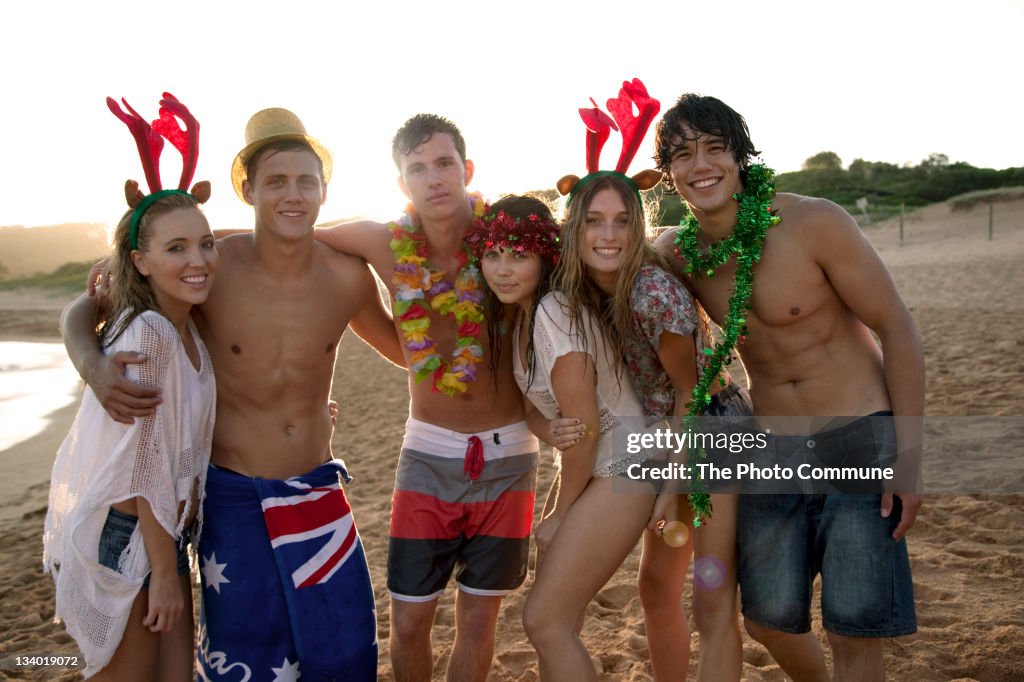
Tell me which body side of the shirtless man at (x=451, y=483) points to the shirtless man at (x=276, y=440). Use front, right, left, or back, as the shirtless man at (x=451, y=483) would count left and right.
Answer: right

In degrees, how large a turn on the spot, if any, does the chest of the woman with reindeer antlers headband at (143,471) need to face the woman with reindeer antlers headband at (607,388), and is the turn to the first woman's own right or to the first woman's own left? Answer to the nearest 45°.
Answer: approximately 45° to the first woman's own left

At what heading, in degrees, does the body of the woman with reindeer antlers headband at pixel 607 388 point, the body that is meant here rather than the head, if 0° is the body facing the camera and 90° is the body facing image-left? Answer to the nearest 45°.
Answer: approximately 45°

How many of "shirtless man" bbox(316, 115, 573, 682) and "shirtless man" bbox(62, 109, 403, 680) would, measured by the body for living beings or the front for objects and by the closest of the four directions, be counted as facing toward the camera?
2

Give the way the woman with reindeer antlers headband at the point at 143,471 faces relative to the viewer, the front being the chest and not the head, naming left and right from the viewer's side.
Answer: facing the viewer and to the right of the viewer

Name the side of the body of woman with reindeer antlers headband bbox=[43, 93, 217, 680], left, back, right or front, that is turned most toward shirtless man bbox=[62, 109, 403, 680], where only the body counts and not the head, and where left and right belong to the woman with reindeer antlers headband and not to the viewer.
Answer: left

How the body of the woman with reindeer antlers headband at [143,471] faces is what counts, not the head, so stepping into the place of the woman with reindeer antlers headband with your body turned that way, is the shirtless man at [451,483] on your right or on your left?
on your left

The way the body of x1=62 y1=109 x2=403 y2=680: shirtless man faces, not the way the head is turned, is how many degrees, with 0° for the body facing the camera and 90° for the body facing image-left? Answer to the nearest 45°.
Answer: approximately 0°

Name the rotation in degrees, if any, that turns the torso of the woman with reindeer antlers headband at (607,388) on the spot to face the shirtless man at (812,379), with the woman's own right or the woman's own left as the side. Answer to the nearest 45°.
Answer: approximately 135° to the woman's own left
